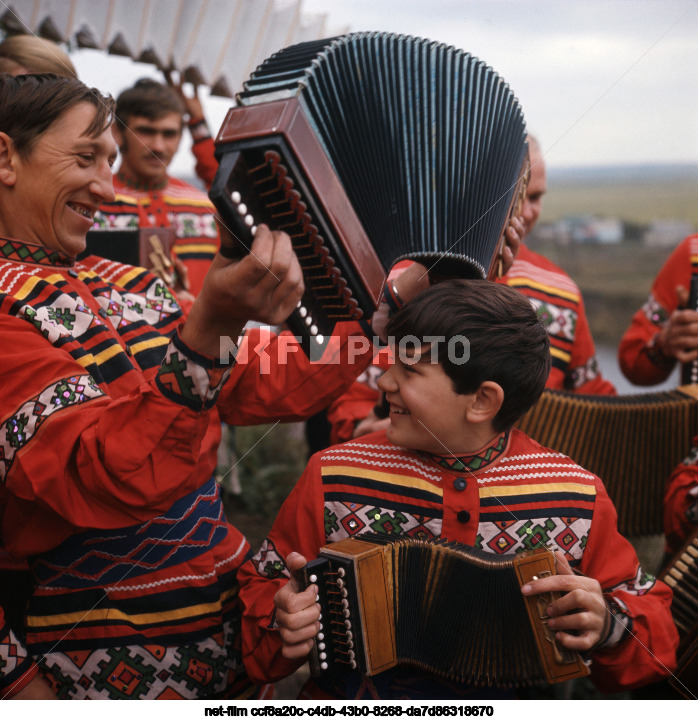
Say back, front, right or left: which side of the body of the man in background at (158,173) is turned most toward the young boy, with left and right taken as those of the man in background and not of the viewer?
front

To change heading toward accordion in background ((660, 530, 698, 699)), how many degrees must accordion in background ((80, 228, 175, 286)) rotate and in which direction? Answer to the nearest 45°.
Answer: approximately 45° to its left

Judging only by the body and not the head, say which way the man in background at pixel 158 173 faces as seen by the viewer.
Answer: toward the camera

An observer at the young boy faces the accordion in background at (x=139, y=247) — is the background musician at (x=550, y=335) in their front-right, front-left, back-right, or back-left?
front-right

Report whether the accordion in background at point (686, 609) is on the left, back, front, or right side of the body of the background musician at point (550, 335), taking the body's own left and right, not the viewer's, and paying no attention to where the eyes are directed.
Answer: front

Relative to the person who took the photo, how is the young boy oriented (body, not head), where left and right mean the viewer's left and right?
facing the viewer

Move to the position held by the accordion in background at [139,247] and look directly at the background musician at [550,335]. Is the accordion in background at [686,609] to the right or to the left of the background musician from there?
right

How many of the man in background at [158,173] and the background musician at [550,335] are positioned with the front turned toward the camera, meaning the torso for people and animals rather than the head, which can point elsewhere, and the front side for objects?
2

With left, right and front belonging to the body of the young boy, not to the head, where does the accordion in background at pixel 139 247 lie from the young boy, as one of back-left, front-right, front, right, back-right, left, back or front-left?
back-right
